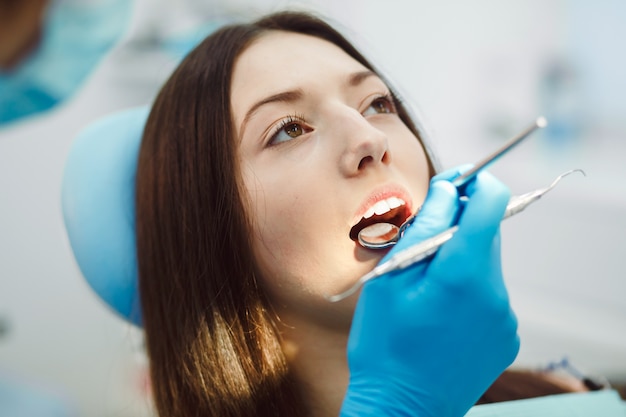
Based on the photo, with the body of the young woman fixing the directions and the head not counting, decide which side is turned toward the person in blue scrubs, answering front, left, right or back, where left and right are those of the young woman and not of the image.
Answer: back
